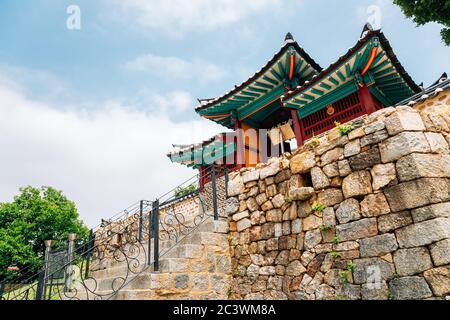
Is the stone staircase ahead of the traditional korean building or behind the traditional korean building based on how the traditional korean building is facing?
ahead

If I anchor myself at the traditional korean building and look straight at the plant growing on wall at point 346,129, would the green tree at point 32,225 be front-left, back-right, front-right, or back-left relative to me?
back-right

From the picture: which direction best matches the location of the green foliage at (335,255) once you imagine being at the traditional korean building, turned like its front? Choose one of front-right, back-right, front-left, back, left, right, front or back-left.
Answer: front-left

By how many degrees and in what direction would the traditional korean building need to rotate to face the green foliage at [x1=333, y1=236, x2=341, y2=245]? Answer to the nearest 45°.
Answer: approximately 45° to its left

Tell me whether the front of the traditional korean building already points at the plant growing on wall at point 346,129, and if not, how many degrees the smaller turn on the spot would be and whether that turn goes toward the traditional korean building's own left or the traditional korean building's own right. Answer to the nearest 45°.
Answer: approximately 45° to the traditional korean building's own left

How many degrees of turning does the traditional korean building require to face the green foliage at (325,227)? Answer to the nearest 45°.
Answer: approximately 45° to its left
